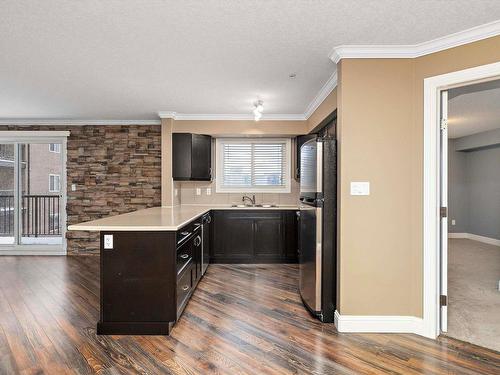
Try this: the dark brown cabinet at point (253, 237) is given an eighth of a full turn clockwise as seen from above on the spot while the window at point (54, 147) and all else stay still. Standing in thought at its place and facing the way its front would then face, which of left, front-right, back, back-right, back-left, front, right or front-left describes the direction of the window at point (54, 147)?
front-right

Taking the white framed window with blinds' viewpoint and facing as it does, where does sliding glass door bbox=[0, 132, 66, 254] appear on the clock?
The sliding glass door is roughly at 3 o'clock from the white framed window with blinds.

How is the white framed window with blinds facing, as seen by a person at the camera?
facing the viewer

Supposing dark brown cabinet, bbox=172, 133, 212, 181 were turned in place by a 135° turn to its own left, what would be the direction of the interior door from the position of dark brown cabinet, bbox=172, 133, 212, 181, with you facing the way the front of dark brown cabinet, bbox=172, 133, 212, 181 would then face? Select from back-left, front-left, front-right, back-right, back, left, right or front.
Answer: right

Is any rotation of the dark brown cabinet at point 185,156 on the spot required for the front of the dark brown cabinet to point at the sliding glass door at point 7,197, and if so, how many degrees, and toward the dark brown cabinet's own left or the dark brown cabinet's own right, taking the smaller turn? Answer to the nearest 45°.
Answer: approximately 90° to the dark brown cabinet's own right

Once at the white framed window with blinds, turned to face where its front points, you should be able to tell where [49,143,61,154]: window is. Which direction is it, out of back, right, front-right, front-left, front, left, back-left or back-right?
right

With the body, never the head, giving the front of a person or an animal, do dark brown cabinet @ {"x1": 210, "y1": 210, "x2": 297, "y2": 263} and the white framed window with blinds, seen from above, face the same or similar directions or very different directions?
same or similar directions

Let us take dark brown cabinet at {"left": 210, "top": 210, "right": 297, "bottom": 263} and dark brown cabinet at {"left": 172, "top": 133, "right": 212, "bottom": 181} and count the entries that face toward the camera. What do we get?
2

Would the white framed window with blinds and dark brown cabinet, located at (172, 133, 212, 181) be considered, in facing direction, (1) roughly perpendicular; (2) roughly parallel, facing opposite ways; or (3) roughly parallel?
roughly parallel

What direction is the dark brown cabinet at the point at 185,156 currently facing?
toward the camera

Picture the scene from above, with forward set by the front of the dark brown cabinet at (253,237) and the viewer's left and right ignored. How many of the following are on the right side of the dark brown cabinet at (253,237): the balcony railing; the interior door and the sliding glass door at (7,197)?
2

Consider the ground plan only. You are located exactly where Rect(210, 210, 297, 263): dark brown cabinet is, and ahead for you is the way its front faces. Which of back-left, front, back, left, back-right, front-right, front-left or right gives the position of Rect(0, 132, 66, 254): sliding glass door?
right

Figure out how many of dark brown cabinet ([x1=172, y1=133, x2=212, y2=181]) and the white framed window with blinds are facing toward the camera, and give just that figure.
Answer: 2

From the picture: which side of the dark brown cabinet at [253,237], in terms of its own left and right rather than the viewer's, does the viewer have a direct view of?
front

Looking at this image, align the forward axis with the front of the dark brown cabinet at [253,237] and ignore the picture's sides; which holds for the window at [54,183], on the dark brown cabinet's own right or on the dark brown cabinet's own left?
on the dark brown cabinet's own right
